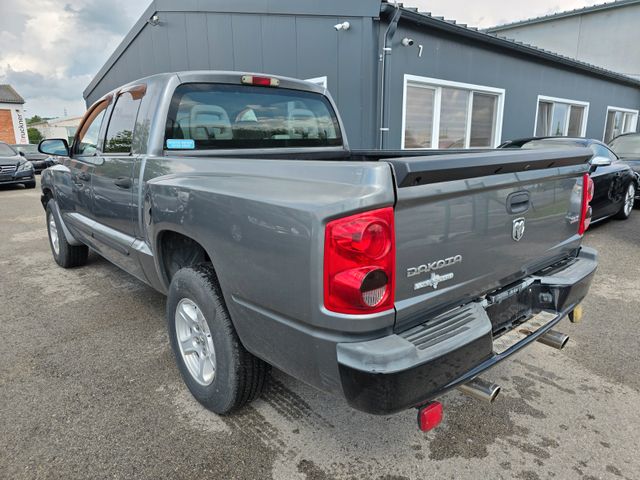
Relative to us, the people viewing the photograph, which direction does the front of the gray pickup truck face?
facing away from the viewer and to the left of the viewer

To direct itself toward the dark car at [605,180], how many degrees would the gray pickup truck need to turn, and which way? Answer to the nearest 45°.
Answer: approximately 90° to its right

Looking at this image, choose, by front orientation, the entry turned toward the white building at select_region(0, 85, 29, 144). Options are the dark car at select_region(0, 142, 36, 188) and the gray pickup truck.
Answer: the gray pickup truck

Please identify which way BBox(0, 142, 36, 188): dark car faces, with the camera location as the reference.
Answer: facing the viewer and to the right of the viewer

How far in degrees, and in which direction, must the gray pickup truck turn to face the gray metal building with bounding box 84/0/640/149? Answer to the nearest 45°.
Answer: approximately 45° to its right

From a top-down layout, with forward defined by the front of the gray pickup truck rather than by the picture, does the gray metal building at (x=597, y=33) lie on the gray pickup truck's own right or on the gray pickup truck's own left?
on the gray pickup truck's own right

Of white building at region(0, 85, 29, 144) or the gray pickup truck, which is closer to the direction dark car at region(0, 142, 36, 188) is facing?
the gray pickup truck

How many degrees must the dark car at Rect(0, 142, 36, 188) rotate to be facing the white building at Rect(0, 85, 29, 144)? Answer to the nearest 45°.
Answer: approximately 135° to its left

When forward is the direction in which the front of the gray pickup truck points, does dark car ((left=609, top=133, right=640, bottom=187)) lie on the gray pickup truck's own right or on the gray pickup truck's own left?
on the gray pickup truck's own right

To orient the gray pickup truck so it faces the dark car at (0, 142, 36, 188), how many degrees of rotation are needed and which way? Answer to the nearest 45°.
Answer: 0° — it already faces it
